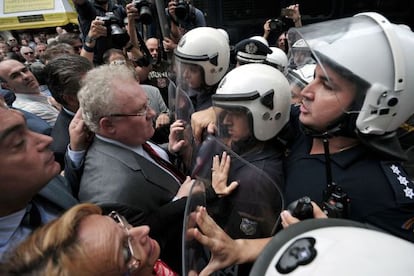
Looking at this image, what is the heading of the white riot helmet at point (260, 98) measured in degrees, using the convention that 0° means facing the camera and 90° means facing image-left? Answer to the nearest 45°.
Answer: approximately 90°

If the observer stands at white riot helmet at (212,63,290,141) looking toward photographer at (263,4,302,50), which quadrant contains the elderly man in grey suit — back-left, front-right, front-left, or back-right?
back-left

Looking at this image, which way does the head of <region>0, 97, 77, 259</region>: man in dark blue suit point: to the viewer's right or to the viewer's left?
to the viewer's right

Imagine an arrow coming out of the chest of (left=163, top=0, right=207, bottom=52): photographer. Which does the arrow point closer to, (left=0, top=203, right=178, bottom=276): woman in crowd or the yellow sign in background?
the woman in crowd

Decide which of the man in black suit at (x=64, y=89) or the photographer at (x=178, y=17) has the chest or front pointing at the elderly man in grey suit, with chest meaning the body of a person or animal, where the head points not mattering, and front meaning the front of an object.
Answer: the photographer

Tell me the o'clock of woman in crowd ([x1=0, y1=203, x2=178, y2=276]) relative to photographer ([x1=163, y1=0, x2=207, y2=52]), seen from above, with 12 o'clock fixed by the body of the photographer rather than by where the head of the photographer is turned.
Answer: The woman in crowd is roughly at 12 o'clock from the photographer.

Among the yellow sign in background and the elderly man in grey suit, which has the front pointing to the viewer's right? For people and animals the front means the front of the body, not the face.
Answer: the elderly man in grey suit

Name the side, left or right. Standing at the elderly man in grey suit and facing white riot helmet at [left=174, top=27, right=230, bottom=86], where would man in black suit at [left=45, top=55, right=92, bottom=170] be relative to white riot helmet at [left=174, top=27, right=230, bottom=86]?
left

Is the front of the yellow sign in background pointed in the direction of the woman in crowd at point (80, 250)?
yes

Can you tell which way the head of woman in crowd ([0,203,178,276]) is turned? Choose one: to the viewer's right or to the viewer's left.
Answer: to the viewer's right

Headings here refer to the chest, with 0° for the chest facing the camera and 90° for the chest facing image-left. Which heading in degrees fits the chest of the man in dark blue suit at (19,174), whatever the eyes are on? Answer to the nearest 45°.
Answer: approximately 315°
